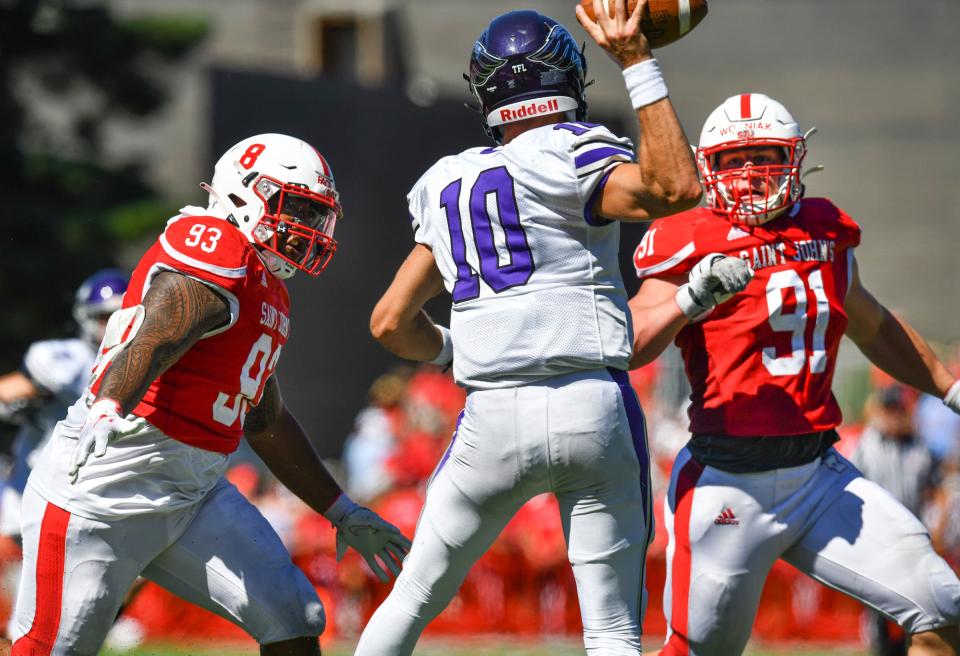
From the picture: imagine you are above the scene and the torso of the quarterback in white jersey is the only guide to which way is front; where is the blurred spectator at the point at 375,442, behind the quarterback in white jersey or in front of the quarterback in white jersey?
in front

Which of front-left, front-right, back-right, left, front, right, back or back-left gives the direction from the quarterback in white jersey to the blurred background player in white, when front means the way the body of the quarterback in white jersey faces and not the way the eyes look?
front-left

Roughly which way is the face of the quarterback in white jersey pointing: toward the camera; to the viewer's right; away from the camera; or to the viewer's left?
away from the camera

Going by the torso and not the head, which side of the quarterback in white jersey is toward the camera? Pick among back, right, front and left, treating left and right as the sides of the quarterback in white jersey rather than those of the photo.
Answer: back

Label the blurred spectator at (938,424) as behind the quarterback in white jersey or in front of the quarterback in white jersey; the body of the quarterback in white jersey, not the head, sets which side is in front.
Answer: in front
